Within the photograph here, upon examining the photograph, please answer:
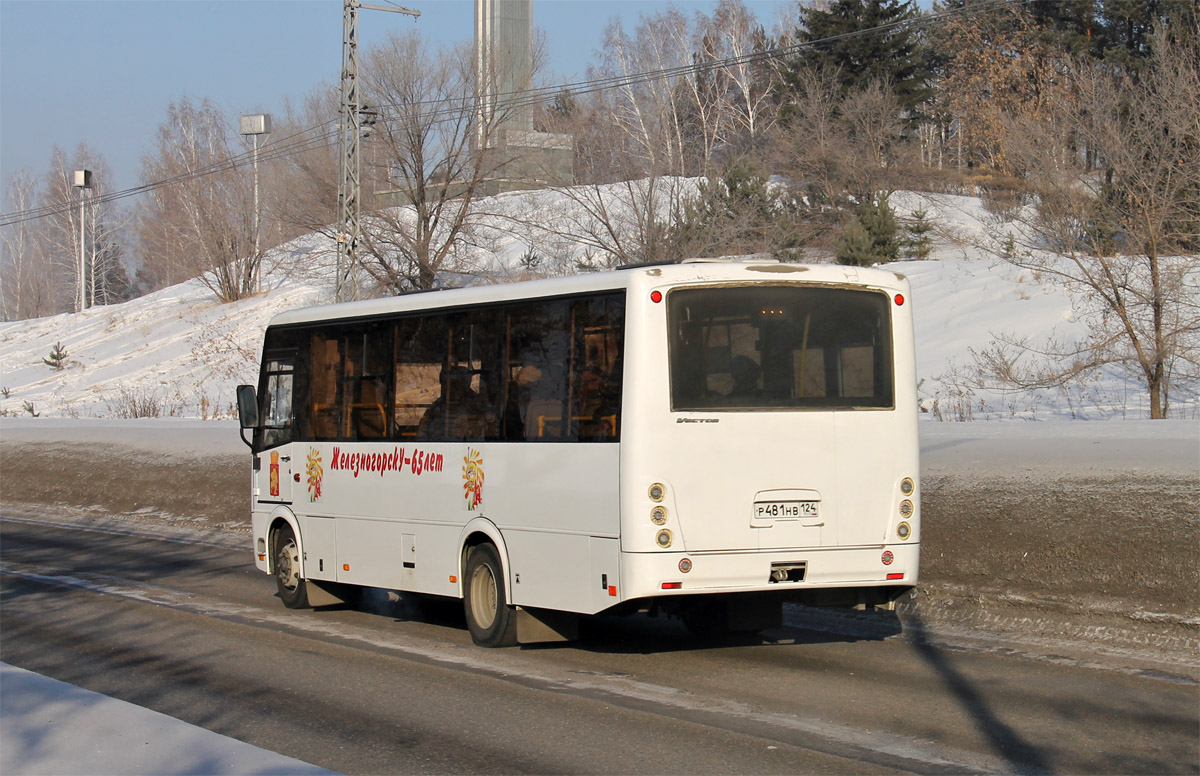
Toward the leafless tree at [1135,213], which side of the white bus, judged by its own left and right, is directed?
right

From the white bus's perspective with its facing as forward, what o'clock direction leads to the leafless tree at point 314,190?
The leafless tree is roughly at 1 o'clock from the white bus.

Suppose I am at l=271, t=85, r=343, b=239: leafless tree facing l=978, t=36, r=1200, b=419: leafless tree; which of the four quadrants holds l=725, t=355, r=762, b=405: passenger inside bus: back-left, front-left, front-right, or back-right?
front-right

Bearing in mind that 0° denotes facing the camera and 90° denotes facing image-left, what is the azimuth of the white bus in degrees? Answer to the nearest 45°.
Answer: approximately 135°

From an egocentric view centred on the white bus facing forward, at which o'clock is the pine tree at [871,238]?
The pine tree is roughly at 2 o'clock from the white bus.

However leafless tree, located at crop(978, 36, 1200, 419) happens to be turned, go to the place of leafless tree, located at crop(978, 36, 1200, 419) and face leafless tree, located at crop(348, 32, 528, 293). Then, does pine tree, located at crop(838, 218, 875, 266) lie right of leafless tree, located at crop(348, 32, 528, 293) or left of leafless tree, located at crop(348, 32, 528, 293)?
right

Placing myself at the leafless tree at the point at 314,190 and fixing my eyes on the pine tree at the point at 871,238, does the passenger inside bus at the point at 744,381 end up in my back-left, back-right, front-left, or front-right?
front-right

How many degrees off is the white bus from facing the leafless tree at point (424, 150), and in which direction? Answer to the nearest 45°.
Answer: approximately 45° to its right

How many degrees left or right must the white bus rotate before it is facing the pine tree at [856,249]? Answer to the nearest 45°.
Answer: approximately 45° to its right
